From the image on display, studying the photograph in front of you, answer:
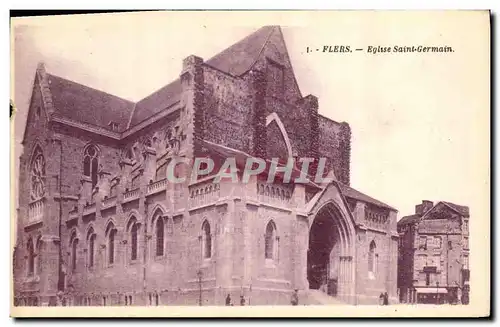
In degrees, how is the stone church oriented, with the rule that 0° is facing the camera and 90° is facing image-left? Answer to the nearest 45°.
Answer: approximately 315°

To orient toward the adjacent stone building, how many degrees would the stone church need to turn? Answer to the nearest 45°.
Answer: approximately 45° to its left

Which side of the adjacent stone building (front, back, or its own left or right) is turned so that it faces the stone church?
right

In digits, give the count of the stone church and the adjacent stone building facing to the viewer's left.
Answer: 0

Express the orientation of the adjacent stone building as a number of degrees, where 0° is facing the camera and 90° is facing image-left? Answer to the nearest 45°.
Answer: approximately 0°
